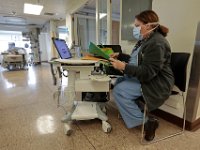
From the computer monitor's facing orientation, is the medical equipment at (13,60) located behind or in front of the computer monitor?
behind

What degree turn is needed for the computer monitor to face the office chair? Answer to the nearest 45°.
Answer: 0° — it already faces it

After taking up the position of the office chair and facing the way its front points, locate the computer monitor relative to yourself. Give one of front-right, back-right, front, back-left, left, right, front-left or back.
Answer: front-right

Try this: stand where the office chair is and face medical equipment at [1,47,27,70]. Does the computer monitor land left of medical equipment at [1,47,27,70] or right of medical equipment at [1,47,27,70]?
left

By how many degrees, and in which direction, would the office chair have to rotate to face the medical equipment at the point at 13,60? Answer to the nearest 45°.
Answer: approximately 90° to its right

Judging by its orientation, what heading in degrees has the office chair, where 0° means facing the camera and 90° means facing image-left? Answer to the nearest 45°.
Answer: approximately 45°

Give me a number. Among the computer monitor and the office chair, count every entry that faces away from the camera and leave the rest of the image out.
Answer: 0

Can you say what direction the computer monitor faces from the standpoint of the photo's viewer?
facing the viewer and to the right of the viewer
